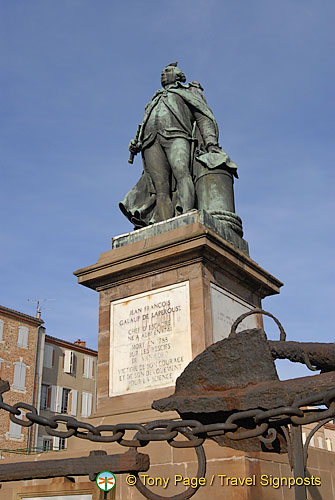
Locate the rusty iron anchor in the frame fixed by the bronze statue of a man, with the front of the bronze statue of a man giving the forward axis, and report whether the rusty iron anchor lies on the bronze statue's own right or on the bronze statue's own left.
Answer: on the bronze statue's own left

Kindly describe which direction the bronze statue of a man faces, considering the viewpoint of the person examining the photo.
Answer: facing the viewer and to the left of the viewer
